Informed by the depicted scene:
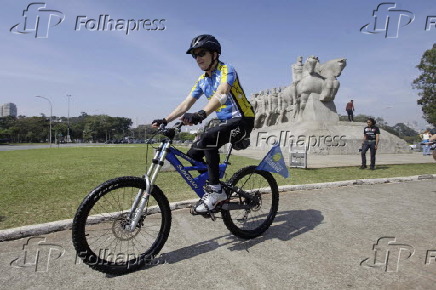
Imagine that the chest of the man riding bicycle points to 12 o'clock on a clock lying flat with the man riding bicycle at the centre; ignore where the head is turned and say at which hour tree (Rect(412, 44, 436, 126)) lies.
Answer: The tree is roughly at 6 o'clock from the man riding bicycle.

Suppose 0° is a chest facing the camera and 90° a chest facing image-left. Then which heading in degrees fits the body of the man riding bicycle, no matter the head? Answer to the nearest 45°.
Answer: approximately 45°

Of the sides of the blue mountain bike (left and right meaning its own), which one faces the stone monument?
back

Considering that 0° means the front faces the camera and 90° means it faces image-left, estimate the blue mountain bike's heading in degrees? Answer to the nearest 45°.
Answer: approximately 45°

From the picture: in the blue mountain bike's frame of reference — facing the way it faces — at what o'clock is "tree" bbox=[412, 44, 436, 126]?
The tree is roughly at 6 o'clock from the blue mountain bike.

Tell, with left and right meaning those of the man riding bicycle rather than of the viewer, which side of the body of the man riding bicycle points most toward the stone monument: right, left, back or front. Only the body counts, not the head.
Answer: back
